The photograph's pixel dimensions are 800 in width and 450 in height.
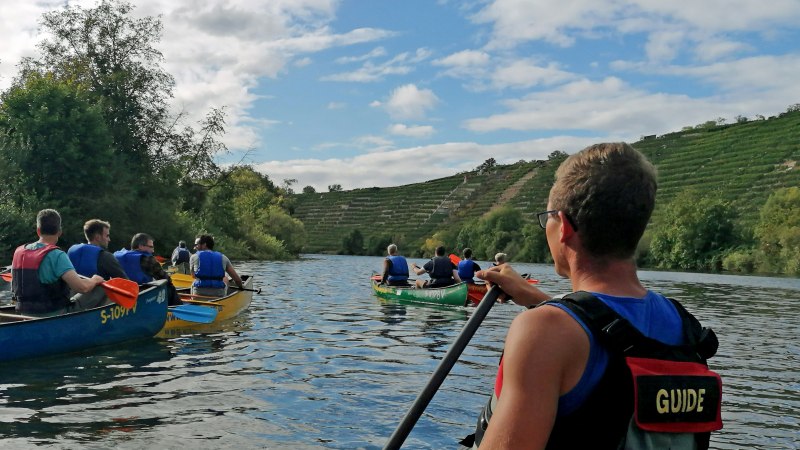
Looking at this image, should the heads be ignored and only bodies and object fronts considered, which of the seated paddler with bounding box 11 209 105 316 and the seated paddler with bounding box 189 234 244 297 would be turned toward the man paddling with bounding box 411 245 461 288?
the seated paddler with bounding box 11 209 105 316

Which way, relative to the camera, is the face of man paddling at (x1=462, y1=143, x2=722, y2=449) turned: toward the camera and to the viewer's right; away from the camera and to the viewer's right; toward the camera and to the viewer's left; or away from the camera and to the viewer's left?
away from the camera and to the viewer's left

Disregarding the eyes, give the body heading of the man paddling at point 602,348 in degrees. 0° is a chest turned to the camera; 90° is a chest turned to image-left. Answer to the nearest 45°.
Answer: approximately 135°

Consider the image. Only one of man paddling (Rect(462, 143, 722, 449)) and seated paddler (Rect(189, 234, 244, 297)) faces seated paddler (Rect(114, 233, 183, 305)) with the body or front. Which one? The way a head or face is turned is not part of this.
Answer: the man paddling

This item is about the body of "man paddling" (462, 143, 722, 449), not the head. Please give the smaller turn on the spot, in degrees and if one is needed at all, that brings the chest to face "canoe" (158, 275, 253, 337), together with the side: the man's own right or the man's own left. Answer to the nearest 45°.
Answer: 0° — they already face it
